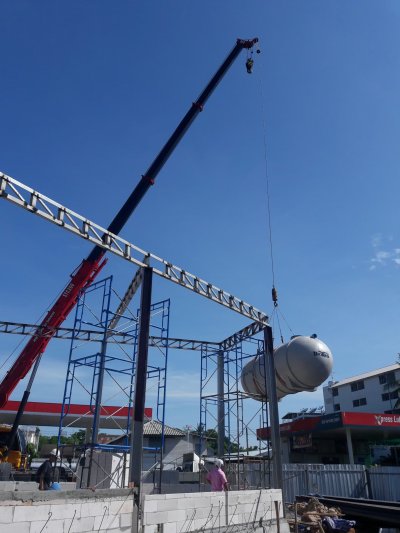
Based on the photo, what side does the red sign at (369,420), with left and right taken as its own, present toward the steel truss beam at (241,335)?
front

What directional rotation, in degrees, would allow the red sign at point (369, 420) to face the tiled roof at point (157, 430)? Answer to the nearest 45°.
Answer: approximately 90° to its right

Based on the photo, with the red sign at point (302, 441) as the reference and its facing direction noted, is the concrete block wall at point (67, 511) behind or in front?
in front

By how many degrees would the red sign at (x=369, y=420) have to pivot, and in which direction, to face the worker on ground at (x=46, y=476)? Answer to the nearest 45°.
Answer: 0° — it already faces them

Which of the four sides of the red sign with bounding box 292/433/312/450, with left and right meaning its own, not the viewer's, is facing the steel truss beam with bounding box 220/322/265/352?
front

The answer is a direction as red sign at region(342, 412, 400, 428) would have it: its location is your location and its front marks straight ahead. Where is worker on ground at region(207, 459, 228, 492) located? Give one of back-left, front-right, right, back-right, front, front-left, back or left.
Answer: front

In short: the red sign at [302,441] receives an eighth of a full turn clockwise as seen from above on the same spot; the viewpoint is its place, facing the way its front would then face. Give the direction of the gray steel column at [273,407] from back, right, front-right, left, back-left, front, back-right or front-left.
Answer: front-left

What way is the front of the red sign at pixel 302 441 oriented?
toward the camera

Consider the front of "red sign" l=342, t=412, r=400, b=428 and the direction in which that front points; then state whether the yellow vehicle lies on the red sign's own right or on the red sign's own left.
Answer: on the red sign's own right

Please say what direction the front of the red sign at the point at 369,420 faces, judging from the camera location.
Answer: facing the viewer

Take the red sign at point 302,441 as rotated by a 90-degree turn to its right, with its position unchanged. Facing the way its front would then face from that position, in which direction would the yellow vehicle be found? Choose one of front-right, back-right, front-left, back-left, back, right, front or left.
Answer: front-left

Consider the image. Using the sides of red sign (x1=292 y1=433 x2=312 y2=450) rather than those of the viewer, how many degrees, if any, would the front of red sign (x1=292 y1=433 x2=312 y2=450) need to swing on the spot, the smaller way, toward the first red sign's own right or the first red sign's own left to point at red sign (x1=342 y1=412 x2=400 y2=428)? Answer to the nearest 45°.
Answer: approximately 45° to the first red sign's own left

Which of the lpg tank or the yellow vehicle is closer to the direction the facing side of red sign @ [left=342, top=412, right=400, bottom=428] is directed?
the lpg tank

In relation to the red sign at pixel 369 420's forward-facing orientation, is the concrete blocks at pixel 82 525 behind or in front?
in front
